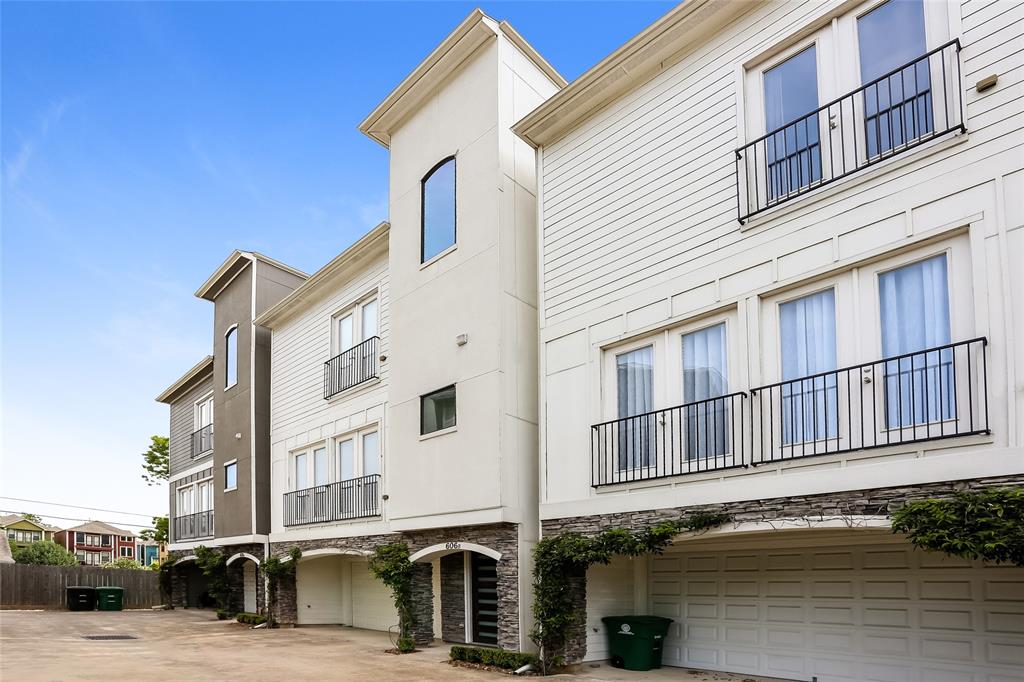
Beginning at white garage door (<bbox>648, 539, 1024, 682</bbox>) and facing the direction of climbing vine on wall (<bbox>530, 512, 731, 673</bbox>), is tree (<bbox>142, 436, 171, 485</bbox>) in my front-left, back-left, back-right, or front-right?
front-right

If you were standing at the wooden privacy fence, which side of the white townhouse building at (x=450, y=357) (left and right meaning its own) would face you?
right

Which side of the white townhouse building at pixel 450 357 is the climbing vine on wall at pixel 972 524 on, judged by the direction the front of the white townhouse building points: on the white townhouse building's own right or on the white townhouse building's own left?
on the white townhouse building's own left

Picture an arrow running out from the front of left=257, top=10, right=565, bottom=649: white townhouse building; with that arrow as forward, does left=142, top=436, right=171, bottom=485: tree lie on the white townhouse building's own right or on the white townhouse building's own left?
on the white townhouse building's own right

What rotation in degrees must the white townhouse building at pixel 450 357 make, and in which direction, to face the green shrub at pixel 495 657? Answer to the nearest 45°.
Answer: approximately 45° to its left

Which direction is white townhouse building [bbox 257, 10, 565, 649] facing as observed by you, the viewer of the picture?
facing the viewer and to the left of the viewer

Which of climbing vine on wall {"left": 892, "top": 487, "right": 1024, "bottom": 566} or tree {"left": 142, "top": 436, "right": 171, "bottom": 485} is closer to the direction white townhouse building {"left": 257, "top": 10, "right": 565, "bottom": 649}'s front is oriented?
the climbing vine on wall
